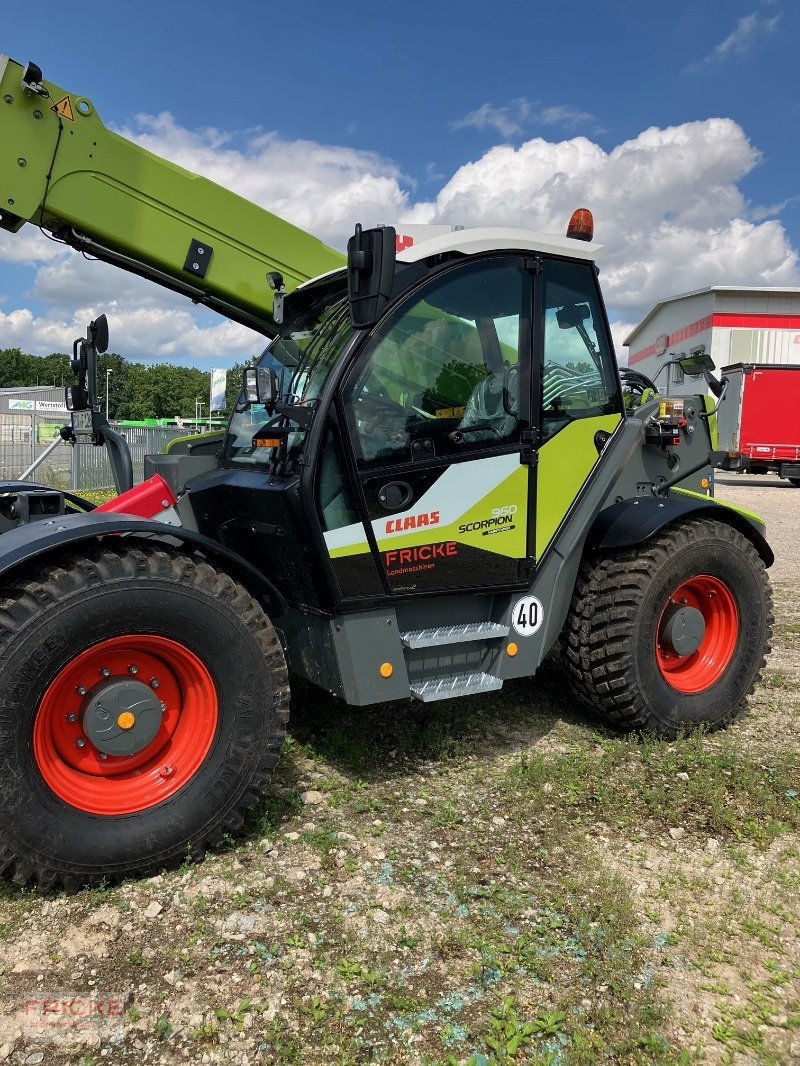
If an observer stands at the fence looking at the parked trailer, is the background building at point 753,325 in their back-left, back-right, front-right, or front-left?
front-left

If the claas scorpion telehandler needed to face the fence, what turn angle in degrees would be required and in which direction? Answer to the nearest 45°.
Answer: approximately 90° to its right

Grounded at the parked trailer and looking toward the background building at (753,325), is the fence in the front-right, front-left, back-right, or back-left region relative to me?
back-left

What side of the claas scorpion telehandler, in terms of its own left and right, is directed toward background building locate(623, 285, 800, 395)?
back

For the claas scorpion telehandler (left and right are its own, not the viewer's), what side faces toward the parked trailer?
back

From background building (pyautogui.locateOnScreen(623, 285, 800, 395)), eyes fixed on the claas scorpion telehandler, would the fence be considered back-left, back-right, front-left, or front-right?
front-right

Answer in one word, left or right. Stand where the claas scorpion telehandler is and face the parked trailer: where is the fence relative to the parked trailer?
left
